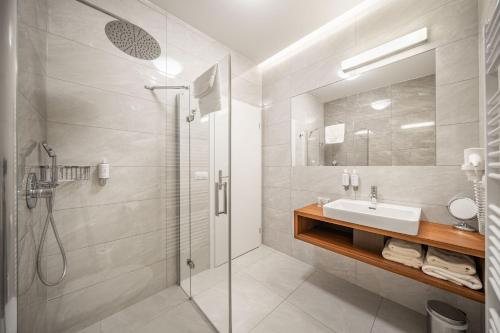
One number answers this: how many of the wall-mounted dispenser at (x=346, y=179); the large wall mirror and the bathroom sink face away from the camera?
0

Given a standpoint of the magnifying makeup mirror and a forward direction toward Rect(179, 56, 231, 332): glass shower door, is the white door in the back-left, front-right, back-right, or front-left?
front-right

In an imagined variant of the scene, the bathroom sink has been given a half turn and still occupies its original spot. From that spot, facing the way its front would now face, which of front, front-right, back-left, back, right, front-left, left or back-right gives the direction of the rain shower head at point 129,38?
back

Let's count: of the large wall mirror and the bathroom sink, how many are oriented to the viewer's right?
0

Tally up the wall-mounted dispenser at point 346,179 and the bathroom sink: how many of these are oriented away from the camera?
0

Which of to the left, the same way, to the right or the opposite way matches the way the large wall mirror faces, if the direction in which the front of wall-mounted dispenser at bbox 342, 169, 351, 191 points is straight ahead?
the same way

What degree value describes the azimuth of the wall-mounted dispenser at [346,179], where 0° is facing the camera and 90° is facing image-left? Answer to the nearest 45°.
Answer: approximately 45°

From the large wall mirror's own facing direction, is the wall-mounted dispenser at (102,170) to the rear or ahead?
ahead

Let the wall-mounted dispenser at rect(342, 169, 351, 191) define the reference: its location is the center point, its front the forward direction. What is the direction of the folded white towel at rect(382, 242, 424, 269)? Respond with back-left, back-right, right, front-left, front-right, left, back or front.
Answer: left

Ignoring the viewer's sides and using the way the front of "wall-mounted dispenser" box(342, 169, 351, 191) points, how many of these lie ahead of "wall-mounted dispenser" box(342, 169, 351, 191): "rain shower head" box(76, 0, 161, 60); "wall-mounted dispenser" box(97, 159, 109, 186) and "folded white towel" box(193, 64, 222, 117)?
3

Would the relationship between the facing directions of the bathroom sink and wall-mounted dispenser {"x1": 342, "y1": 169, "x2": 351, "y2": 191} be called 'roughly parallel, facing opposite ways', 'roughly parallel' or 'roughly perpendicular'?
roughly parallel

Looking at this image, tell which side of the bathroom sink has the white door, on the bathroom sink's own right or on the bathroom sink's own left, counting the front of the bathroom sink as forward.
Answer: on the bathroom sink's own right

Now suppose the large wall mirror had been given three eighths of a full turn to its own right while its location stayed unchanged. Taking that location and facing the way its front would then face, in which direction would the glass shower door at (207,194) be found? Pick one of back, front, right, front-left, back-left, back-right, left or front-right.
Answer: back-left

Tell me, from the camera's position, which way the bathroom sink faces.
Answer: facing the viewer and to the left of the viewer

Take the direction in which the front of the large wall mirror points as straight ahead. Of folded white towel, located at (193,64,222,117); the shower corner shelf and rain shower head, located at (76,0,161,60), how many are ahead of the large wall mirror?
3
